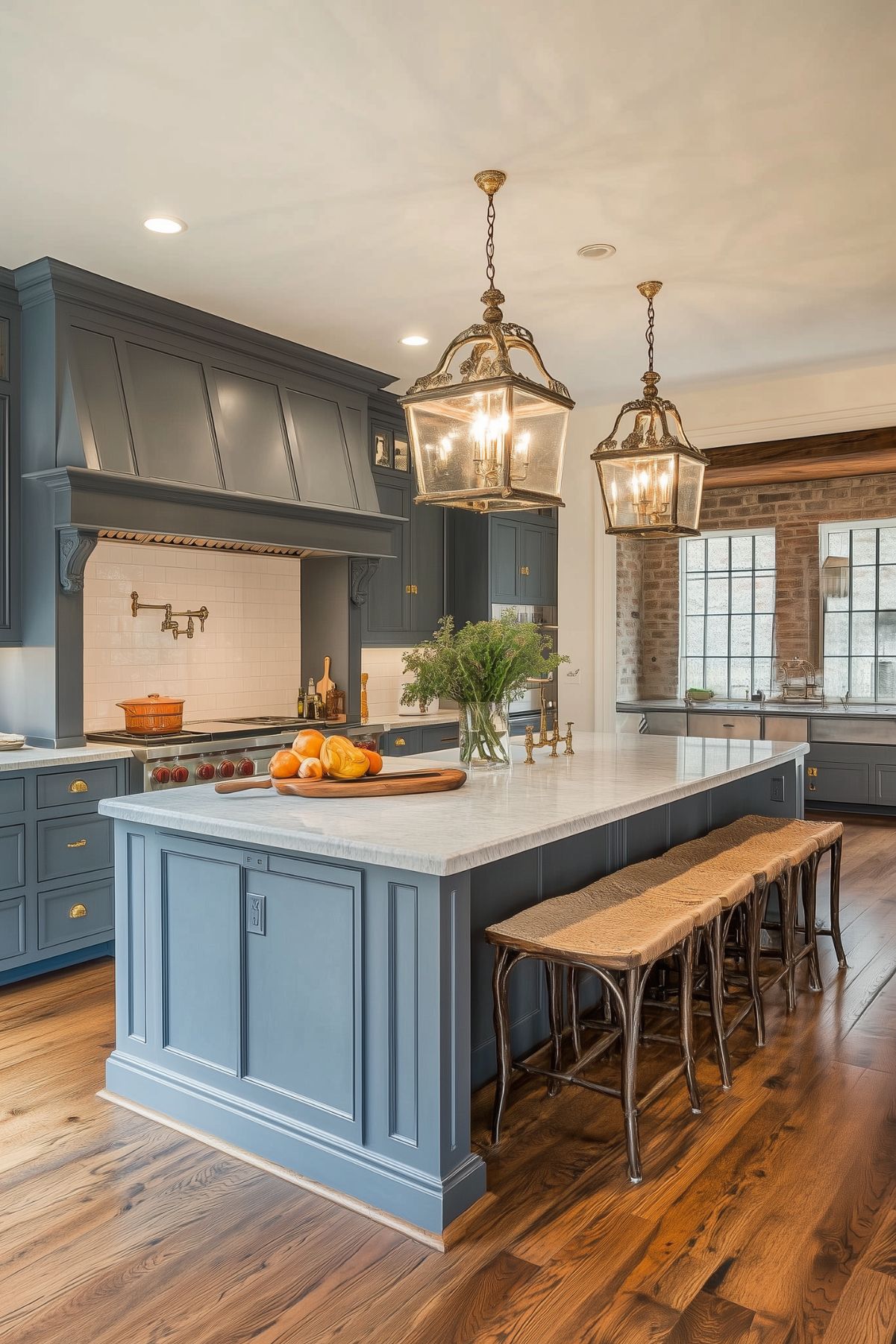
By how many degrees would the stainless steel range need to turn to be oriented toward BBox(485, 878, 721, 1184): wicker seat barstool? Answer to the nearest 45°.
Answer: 0° — it already faces it

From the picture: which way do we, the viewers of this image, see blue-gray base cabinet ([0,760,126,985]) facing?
facing the viewer and to the right of the viewer

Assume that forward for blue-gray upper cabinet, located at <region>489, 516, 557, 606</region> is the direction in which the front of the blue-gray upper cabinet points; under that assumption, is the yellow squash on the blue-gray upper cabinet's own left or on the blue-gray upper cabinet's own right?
on the blue-gray upper cabinet's own right

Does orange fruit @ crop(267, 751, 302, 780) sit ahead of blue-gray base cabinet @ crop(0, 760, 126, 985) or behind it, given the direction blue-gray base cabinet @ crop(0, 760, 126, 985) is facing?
ahead

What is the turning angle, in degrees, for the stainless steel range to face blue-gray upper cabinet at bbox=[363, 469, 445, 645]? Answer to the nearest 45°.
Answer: approximately 90° to its left

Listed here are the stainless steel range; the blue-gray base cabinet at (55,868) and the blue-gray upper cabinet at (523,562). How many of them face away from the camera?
0

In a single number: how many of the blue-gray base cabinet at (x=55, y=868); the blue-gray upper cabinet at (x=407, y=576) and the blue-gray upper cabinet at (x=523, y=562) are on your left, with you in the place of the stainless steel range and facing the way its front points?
2

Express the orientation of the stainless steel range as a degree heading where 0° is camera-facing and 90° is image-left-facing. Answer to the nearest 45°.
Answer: approximately 315°

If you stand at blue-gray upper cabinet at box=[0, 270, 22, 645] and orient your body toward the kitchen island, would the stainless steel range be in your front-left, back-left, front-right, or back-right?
front-left

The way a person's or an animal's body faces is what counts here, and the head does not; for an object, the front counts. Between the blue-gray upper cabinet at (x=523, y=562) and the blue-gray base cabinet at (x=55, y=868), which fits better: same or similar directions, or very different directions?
same or similar directions

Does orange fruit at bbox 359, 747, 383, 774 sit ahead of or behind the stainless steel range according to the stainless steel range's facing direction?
ahead

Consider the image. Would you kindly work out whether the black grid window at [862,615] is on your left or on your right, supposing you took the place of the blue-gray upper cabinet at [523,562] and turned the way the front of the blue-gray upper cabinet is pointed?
on your left

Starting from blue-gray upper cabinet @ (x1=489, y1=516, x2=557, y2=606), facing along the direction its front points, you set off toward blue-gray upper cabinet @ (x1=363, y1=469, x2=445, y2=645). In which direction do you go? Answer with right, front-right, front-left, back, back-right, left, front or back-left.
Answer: right

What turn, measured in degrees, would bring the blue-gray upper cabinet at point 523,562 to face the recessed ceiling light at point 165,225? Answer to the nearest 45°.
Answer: approximately 45° to its right

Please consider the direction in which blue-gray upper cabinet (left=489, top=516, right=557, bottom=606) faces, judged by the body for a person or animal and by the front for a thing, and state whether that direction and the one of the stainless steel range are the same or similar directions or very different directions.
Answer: same or similar directions
